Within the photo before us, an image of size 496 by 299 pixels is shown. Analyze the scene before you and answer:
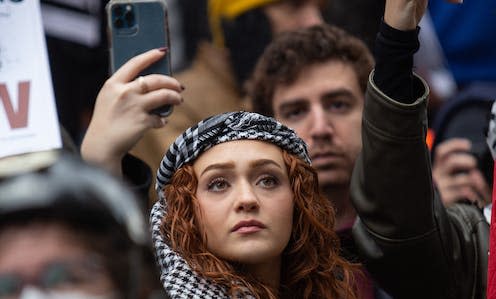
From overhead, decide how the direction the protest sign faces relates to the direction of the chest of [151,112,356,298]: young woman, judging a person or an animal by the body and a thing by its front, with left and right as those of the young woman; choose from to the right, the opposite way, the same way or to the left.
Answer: the same way

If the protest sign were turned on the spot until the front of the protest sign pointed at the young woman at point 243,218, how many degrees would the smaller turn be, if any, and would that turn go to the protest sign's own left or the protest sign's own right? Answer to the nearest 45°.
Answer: approximately 45° to the protest sign's own left

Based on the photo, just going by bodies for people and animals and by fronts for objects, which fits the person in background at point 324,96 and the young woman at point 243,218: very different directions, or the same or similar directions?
same or similar directions

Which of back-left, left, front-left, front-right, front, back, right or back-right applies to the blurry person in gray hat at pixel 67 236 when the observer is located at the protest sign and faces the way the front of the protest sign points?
front

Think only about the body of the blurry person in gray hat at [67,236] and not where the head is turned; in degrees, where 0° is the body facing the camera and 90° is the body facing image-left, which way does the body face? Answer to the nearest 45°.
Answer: approximately 45°

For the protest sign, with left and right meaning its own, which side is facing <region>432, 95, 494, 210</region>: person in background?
left

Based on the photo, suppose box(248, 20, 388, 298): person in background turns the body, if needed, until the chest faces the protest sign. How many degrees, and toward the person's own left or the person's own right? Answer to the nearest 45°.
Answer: approximately 45° to the person's own right

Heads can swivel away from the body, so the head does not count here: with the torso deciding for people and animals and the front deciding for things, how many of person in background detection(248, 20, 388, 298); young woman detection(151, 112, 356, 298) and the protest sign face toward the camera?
3

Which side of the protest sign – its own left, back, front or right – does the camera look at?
front

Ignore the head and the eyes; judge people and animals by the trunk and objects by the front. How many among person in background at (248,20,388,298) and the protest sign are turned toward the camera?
2

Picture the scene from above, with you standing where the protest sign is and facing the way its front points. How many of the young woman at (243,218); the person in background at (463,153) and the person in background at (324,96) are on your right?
0

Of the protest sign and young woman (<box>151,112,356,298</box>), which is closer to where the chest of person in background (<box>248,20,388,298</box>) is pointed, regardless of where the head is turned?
the young woman

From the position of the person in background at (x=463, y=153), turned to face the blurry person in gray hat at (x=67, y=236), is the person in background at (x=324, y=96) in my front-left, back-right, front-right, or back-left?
front-right

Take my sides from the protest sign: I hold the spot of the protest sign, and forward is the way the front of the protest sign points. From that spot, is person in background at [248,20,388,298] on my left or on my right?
on my left

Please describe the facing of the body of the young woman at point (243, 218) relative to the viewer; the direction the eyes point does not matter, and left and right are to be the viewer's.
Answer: facing the viewer

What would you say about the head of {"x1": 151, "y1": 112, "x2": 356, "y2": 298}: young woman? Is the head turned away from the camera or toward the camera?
toward the camera
